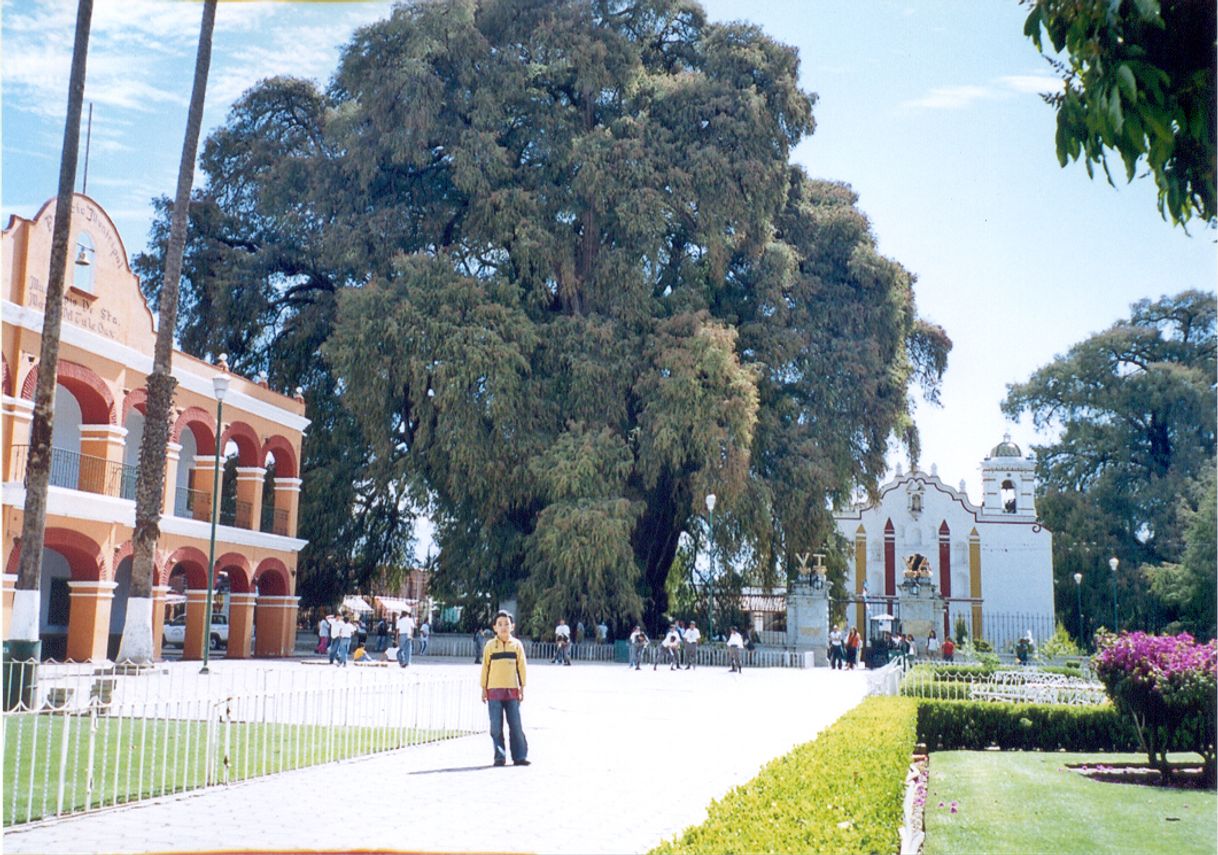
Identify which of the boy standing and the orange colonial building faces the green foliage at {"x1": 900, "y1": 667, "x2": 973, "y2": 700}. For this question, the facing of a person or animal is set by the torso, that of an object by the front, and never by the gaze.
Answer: the orange colonial building

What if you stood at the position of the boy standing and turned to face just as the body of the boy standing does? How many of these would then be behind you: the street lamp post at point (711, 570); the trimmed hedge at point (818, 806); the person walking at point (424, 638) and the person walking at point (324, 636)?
3

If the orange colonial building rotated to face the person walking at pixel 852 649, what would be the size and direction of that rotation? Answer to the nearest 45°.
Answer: approximately 45° to its left

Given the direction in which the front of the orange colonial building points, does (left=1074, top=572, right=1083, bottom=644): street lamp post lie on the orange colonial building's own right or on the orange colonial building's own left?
on the orange colonial building's own left

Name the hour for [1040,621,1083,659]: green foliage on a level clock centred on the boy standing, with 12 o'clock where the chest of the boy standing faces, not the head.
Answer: The green foliage is roughly at 7 o'clock from the boy standing.

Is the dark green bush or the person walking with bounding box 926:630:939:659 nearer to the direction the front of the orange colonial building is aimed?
the dark green bush

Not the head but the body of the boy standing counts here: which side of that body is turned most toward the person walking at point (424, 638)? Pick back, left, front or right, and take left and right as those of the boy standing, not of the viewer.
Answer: back

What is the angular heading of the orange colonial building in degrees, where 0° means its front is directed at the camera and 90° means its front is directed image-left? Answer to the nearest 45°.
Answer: approximately 315°

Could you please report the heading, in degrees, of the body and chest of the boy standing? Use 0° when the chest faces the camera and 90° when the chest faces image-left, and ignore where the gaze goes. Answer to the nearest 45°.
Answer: approximately 0°

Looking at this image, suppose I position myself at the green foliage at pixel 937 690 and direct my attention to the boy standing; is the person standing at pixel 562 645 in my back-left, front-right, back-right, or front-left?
back-right

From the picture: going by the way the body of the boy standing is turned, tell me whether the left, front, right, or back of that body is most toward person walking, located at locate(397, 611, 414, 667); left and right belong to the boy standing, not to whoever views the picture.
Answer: back

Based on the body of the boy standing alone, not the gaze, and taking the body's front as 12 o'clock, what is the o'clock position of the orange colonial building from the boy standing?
The orange colonial building is roughly at 5 o'clock from the boy standing.

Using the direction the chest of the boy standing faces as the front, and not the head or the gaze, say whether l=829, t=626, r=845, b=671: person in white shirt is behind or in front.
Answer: behind

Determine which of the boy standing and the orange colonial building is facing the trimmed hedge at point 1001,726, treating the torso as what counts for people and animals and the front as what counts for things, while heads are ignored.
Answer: the orange colonial building
